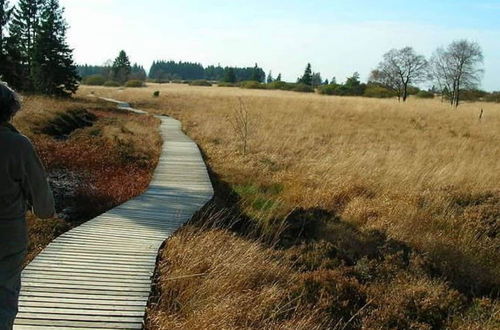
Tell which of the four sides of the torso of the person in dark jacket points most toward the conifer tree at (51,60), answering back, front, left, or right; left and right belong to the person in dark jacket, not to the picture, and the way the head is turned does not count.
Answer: front

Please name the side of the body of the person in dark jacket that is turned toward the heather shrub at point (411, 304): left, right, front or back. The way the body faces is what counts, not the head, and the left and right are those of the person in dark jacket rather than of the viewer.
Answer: right

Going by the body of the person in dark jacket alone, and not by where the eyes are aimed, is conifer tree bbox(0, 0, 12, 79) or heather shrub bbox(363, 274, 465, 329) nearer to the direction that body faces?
the conifer tree

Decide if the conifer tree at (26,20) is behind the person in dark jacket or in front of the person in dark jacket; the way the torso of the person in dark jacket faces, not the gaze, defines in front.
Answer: in front

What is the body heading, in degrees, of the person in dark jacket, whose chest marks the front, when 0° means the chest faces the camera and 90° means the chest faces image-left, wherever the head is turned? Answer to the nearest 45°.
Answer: approximately 180°

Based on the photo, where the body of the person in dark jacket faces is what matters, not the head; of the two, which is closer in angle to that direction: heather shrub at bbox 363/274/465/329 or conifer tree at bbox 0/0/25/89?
the conifer tree

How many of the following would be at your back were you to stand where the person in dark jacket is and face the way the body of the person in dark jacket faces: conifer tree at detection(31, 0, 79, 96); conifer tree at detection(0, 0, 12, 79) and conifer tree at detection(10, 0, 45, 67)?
0

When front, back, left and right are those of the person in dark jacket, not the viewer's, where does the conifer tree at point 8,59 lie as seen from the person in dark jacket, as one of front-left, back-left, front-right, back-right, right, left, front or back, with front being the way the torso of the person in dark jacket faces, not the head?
front

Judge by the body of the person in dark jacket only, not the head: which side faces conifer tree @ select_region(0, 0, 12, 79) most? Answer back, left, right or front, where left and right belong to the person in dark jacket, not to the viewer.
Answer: front
